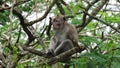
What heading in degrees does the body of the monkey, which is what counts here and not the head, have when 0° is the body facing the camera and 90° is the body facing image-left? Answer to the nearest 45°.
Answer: approximately 45°
